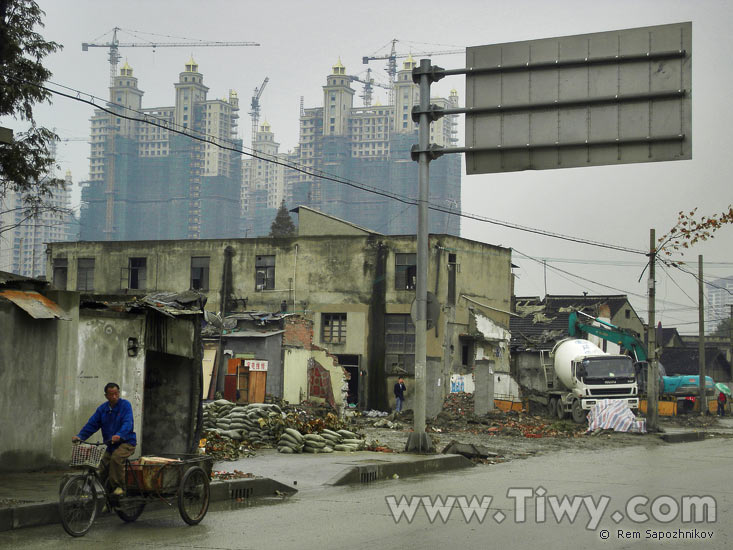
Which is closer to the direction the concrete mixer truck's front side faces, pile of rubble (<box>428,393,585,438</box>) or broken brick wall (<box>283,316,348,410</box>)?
the pile of rubble

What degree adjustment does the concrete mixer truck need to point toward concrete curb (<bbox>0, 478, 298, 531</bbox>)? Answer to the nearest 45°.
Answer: approximately 45° to its right

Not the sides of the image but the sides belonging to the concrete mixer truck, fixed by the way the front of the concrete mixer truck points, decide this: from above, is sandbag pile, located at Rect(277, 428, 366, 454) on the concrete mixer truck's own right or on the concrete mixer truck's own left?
on the concrete mixer truck's own right

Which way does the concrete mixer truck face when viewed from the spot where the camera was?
facing the viewer and to the right of the viewer

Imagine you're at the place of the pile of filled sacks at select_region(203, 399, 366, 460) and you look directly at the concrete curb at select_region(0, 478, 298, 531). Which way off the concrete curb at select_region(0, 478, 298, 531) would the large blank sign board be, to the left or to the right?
left

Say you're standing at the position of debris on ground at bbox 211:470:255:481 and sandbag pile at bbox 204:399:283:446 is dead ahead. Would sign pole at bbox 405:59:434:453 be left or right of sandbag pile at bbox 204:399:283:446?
right

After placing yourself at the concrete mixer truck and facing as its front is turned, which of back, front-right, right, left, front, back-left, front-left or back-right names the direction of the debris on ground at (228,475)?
front-right

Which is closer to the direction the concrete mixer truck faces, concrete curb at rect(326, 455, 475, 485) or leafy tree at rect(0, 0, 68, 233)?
the concrete curb

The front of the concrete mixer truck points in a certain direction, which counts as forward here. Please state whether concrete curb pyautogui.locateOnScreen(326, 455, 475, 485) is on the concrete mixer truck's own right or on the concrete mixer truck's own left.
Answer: on the concrete mixer truck's own right

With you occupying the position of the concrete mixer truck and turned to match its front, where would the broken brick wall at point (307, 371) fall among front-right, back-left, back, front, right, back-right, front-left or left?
back-right

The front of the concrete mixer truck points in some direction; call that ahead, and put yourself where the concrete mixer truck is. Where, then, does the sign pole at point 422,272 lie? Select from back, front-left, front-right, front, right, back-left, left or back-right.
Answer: front-right

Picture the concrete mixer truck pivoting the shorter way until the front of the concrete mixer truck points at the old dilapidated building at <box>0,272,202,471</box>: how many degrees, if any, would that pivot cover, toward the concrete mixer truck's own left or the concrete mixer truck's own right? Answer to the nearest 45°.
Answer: approximately 45° to the concrete mixer truck's own right

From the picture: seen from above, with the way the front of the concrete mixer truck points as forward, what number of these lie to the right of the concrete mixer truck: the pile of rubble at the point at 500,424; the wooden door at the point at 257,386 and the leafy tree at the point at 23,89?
3

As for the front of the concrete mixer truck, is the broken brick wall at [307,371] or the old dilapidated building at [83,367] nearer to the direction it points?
the old dilapidated building
